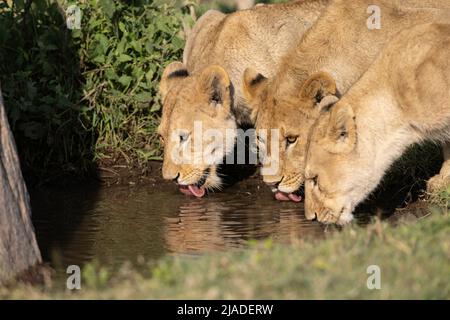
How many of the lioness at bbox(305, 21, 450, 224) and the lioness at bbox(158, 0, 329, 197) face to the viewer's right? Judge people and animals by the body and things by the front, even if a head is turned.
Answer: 0

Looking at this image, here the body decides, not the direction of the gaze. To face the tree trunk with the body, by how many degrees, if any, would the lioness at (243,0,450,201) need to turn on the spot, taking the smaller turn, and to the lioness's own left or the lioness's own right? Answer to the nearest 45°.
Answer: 0° — it already faces it

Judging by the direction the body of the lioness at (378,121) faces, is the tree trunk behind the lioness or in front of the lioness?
in front

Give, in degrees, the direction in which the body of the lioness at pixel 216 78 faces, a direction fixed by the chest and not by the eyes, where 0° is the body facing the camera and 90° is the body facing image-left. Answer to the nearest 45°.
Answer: approximately 45°

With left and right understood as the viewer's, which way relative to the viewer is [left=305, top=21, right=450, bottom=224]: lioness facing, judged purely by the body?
facing to the left of the viewer

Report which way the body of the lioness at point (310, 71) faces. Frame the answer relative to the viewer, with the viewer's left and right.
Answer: facing the viewer and to the left of the viewer

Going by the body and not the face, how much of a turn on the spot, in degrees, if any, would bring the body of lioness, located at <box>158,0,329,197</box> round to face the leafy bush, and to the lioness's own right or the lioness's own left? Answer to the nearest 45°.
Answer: approximately 90° to the lioness's own right

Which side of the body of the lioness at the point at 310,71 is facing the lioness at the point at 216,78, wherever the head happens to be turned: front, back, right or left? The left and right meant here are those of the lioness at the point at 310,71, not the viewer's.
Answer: right

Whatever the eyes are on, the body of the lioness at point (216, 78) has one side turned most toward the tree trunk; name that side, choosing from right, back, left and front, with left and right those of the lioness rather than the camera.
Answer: front
